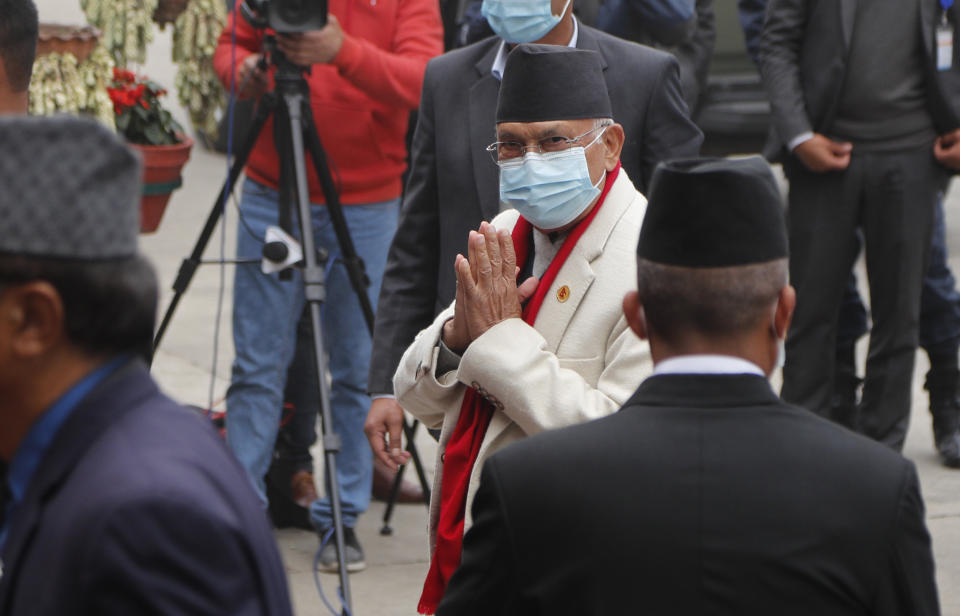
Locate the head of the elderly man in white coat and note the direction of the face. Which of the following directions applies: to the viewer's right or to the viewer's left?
to the viewer's left

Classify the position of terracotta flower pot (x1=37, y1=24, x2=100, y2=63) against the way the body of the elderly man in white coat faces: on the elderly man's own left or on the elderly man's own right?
on the elderly man's own right

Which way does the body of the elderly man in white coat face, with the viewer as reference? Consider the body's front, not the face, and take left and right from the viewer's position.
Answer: facing the viewer and to the left of the viewer

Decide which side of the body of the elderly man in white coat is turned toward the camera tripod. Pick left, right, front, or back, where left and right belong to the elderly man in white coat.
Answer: right

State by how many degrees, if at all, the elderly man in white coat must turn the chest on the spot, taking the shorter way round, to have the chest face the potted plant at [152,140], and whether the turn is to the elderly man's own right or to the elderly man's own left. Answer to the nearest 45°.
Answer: approximately 90° to the elderly man's own right

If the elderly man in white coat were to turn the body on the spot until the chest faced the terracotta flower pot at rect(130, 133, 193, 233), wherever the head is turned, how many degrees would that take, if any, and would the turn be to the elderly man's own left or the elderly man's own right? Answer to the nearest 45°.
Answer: approximately 90° to the elderly man's own right
